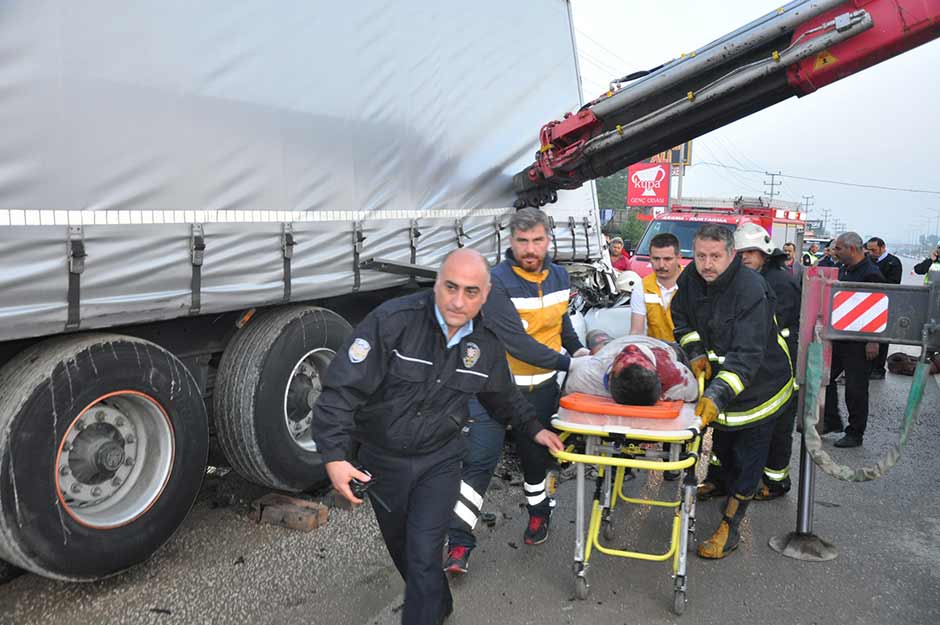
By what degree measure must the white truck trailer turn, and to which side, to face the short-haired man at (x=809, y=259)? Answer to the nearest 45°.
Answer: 0° — it already faces them

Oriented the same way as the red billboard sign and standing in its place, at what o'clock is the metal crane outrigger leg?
The metal crane outrigger leg is roughly at 12 o'clock from the red billboard sign.

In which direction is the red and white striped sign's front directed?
toward the camera

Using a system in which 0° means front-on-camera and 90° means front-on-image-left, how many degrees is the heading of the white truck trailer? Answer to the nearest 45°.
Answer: approximately 225°

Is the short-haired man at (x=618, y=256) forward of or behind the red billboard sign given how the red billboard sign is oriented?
forward

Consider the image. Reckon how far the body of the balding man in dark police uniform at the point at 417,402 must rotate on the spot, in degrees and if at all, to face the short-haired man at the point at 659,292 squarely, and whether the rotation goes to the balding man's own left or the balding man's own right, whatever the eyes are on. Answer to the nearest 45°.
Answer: approximately 90° to the balding man's own left

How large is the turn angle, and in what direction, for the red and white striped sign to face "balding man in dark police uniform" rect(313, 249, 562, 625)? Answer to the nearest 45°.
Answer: approximately 45° to its right

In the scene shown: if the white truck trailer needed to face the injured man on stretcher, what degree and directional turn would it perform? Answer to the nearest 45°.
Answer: approximately 45° to its right

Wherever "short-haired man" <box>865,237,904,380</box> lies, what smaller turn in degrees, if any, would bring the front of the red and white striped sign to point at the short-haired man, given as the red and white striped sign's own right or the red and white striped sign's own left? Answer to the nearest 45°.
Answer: approximately 180°

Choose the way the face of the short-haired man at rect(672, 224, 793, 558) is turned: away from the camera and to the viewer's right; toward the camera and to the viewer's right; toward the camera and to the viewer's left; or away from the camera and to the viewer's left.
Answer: toward the camera and to the viewer's left

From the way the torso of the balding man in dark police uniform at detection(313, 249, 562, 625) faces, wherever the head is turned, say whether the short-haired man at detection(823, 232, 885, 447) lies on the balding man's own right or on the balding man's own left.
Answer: on the balding man's own left

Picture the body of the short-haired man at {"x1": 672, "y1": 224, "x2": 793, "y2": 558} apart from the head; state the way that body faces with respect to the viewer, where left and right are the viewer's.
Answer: facing the viewer and to the left of the viewer

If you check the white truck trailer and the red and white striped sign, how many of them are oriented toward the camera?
1

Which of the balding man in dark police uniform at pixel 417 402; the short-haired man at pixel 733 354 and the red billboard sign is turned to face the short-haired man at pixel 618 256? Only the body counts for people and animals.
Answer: the red billboard sign

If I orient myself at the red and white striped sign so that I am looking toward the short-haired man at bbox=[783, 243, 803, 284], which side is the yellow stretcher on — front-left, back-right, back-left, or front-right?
back-left
